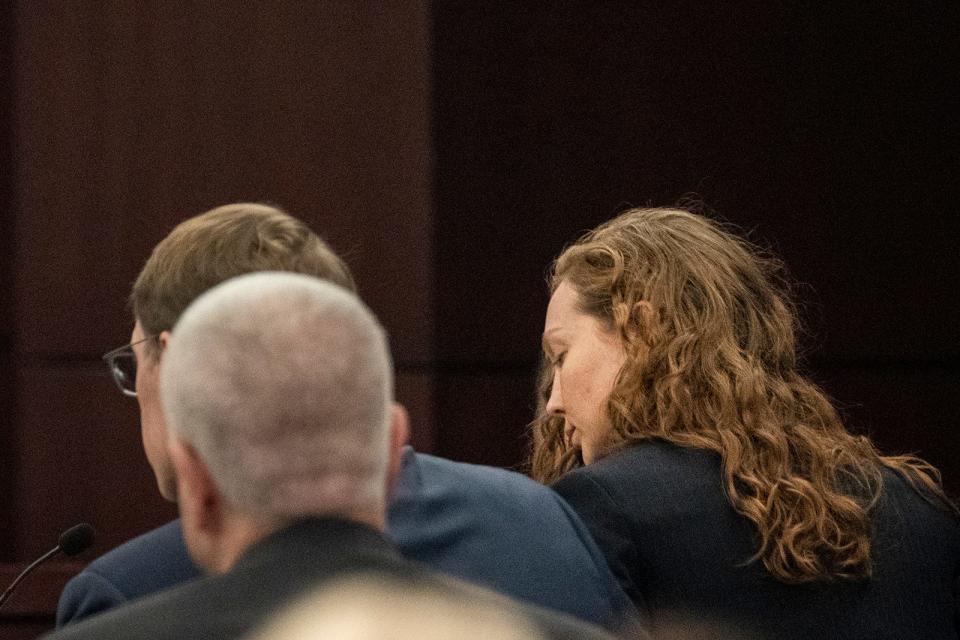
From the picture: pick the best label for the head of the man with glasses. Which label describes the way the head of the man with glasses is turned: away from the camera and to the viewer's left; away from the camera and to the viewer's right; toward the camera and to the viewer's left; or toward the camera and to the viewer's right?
away from the camera and to the viewer's left

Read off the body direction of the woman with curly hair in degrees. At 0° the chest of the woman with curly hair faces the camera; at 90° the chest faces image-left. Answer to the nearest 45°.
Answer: approximately 135°

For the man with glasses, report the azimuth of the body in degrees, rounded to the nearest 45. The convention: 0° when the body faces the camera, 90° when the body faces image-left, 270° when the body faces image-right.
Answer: approximately 135°

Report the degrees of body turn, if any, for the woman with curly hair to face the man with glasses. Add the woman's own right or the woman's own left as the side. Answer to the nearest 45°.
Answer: approximately 90° to the woman's own left

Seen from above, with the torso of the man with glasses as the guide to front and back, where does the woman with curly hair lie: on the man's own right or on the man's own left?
on the man's own right

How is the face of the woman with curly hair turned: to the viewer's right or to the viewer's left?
to the viewer's left
